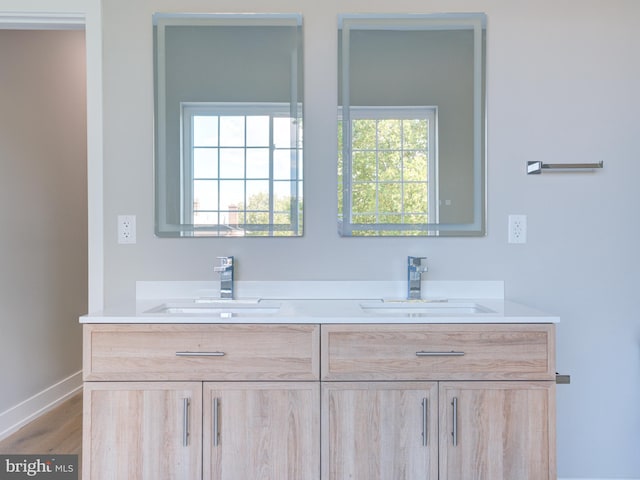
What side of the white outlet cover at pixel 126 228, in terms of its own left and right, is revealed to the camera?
front

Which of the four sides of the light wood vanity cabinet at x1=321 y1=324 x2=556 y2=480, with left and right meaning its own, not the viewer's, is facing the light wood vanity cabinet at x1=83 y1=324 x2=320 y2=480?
right

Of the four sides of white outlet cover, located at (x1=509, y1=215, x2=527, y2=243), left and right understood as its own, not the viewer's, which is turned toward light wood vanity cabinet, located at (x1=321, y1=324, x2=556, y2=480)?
front

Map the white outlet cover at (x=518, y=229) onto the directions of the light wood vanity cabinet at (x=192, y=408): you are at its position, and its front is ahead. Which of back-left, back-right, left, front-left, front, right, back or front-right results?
left

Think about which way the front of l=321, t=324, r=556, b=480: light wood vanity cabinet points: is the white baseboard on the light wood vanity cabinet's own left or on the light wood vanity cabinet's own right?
on the light wood vanity cabinet's own right

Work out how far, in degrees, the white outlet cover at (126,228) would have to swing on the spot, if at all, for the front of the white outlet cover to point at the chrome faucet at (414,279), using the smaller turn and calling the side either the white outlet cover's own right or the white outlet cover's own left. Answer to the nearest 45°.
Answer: approximately 45° to the white outlet cover's own left

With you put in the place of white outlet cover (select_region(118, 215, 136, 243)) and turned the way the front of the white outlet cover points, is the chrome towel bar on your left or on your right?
on your left

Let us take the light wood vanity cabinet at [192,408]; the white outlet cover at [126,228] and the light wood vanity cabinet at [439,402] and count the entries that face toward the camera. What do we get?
3

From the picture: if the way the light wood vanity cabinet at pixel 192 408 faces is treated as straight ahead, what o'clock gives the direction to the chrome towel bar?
The chrome towel bar is roughly at 9 o'clock from the light wood vanity cabinet.

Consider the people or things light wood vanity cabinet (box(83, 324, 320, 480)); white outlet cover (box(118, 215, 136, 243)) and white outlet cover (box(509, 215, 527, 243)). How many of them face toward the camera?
3

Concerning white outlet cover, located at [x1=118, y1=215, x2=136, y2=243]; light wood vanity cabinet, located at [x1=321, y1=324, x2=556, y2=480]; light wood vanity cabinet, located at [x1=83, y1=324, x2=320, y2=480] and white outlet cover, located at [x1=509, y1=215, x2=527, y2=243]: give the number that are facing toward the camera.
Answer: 4

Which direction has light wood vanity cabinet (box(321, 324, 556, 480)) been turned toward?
toward the camera

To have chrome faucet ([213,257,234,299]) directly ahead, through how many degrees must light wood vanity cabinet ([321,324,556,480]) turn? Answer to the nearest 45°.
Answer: approximately 90° to its right
